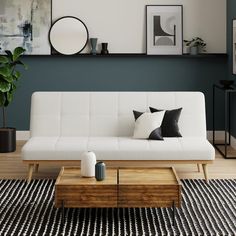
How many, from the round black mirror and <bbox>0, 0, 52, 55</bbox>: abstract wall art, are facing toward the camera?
2

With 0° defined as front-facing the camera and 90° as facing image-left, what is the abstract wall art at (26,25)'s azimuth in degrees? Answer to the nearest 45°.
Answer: approximately 0°

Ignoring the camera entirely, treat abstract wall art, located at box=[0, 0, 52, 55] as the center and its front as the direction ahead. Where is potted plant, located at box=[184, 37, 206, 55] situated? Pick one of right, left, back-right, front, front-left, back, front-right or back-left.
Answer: left

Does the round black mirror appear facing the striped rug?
yes

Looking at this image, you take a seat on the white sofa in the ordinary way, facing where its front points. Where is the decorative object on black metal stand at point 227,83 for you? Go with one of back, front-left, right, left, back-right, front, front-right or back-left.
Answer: back-left

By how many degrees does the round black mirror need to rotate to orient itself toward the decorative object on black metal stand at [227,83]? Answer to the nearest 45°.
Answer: approximately 45° to its left

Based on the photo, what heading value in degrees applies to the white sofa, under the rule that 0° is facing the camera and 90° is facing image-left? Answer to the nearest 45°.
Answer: approximately 0°

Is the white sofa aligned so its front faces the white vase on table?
yes

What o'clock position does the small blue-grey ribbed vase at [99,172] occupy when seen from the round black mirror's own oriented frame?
The small blue-grey ribbed vase is roughly at 12 o'clock from the round black mirror.

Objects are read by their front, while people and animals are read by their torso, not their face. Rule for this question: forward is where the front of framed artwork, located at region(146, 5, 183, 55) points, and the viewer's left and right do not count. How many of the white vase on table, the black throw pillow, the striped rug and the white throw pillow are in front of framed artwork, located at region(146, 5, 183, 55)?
4

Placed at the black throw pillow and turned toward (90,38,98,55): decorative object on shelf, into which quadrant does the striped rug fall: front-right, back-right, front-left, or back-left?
back-left

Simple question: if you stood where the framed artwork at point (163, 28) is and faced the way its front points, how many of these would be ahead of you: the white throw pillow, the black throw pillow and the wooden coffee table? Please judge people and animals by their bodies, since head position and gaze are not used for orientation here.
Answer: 3

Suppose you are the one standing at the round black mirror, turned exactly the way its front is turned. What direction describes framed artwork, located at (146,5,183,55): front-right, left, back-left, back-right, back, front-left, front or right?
left

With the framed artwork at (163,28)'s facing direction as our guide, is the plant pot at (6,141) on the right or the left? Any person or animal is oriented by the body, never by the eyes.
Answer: on its right

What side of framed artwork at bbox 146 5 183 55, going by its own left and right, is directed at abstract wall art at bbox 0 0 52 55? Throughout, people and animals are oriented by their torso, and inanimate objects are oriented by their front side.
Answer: right
